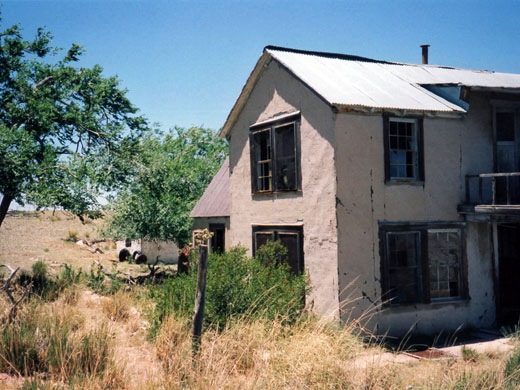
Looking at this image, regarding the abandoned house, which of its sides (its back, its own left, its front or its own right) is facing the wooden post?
right

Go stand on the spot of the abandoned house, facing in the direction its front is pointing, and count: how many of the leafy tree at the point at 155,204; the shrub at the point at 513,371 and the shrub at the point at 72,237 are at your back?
2

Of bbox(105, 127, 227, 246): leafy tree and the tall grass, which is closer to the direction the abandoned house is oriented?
the tall grass

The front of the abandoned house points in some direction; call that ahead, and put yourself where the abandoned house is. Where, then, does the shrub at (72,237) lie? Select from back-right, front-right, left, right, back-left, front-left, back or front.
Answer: back

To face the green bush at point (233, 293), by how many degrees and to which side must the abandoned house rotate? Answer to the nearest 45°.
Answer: approximately 90° to its right

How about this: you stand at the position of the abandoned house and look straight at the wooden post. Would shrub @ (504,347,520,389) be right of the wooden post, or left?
left

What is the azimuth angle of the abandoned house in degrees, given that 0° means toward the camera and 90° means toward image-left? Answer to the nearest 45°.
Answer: approximately 315°

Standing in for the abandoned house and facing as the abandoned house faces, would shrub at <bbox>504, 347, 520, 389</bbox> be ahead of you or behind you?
ahead

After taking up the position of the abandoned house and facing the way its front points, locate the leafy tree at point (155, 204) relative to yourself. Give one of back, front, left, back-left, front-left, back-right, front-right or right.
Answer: back

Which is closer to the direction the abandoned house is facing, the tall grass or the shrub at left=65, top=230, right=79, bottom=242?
the tall grass

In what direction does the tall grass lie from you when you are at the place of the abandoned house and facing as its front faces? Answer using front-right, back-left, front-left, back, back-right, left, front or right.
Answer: right

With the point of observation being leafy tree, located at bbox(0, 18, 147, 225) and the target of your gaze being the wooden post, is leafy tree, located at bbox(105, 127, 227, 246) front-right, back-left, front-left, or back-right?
back-left
